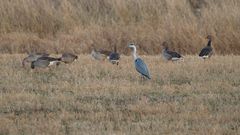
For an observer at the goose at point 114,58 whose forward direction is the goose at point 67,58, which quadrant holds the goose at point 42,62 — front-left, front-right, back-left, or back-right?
front-left

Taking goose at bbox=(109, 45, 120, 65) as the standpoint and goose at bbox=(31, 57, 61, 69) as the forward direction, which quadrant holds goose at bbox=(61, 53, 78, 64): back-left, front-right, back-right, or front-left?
front-right

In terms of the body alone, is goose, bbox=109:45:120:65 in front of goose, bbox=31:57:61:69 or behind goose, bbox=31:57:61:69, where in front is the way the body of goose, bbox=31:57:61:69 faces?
behind

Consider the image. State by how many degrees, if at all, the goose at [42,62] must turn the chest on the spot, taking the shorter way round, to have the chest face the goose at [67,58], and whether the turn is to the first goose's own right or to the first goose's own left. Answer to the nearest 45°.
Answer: approximately 135° to the first goose's own right

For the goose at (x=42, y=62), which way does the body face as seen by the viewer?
to the viewer's left

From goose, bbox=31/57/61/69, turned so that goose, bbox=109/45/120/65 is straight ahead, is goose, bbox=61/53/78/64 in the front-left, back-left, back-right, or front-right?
front-left
